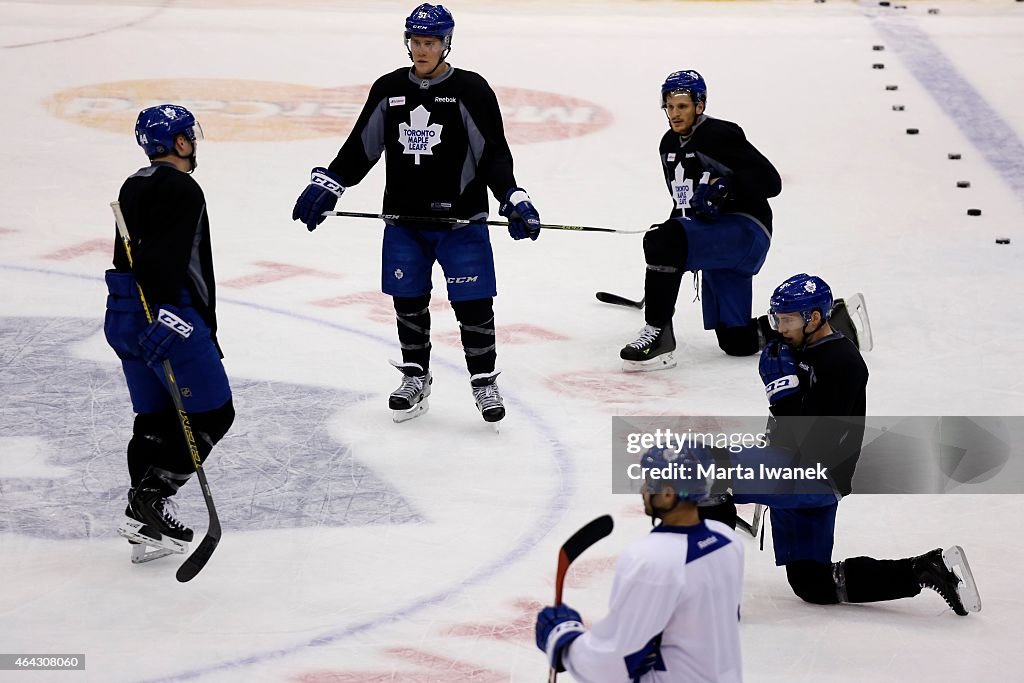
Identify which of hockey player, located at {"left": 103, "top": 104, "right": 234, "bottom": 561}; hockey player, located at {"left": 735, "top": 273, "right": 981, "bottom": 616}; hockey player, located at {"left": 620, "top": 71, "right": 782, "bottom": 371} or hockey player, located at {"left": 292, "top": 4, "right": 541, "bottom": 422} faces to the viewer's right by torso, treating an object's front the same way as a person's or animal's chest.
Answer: hockey player, located at {"left": 103, "top": 104, "right": 234, "bottom": 561}

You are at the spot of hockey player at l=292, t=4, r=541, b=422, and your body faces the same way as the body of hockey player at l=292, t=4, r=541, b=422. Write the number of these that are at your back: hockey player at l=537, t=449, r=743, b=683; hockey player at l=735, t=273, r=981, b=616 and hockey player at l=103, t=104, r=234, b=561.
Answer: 0

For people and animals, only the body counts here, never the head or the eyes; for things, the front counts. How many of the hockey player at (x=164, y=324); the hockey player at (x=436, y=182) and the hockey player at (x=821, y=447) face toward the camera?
1

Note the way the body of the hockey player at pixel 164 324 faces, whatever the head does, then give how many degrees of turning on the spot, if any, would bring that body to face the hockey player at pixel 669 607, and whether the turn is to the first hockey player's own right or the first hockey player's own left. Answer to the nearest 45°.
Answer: approximately 45° to the first hockey player's own right

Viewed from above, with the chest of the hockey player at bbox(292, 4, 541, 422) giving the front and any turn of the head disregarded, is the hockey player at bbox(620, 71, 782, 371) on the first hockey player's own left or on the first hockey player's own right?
on the first hockey player's own left

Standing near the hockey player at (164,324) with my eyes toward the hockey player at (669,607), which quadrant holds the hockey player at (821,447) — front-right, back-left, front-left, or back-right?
front-left

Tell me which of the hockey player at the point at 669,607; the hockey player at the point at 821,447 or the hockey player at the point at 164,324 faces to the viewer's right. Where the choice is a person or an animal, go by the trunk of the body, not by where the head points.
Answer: the hockey player at the point at 164,324

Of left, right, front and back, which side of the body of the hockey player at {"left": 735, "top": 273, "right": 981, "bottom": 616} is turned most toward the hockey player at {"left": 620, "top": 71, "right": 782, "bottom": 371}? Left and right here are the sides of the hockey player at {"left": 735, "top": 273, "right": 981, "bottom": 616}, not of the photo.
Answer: right

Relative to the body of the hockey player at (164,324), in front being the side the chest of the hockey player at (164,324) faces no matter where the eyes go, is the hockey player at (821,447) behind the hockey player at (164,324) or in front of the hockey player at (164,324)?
in front

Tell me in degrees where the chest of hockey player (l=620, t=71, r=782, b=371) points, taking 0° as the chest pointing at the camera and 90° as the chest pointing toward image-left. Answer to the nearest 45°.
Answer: approximately 45°

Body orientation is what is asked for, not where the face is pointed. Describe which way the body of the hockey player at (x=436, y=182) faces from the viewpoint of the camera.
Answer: toward the camera

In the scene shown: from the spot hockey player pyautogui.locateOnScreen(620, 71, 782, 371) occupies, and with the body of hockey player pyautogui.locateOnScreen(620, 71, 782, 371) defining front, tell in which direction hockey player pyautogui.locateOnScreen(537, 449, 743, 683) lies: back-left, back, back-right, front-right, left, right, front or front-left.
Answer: front-left

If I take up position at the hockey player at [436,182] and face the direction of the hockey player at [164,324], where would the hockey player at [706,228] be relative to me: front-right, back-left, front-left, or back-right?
back-left

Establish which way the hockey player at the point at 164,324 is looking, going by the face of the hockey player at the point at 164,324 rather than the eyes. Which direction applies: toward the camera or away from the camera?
away from the camera

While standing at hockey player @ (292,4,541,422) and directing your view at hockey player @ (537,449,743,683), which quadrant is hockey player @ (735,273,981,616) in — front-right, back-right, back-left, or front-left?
front-left

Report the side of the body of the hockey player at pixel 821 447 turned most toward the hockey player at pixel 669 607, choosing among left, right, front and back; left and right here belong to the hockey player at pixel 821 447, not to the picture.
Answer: left

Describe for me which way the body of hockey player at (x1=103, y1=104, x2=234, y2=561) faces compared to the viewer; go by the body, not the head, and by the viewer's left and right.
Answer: facing to the right of the viewer

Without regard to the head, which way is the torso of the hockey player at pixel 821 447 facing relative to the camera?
to the viewer's left
